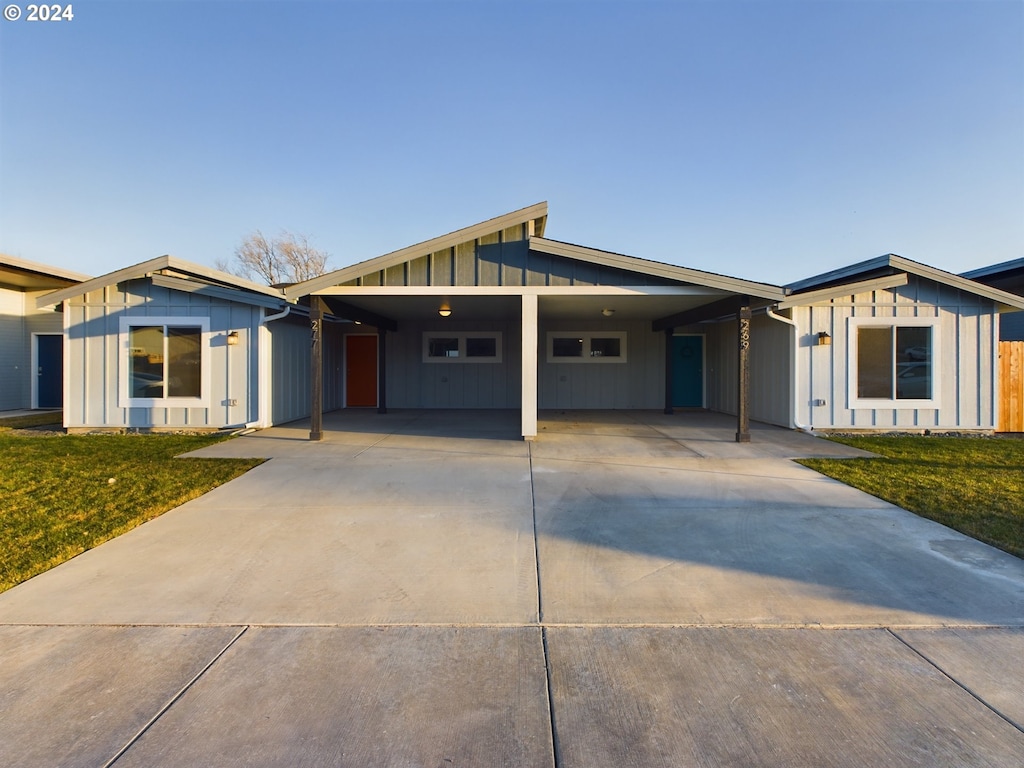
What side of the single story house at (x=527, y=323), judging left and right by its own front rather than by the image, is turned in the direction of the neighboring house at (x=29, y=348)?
right

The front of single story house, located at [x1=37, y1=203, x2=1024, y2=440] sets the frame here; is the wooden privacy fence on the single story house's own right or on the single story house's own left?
on the single story house's own left

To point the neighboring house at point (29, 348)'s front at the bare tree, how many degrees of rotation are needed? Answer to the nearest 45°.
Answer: approximately 135° to its left

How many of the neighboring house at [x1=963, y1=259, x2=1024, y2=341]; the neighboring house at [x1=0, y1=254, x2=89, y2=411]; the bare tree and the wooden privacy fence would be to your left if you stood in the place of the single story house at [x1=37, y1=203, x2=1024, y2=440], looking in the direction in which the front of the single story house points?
2

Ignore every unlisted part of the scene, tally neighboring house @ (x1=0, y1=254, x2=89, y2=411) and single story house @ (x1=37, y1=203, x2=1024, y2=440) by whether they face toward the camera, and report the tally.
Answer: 2

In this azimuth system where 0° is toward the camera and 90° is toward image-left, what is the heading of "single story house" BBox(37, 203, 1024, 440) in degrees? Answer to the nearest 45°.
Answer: approximately 0°

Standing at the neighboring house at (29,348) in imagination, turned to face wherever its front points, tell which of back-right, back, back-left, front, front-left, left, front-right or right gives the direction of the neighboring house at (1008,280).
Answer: front-left

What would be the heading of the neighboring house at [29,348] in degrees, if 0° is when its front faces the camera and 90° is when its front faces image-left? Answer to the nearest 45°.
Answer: approximately 0°

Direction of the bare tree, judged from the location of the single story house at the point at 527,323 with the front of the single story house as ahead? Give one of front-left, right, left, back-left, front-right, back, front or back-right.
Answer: back-right

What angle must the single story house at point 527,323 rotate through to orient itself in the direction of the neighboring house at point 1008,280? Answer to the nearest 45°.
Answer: approximately 90° to its left

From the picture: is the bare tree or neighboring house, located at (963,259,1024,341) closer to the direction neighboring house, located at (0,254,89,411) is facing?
the neighboring house

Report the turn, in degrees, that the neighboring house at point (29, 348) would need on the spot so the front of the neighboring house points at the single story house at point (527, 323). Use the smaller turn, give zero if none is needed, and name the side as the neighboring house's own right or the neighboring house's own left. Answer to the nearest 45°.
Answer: approximately 45° to the neighboring house's own left
